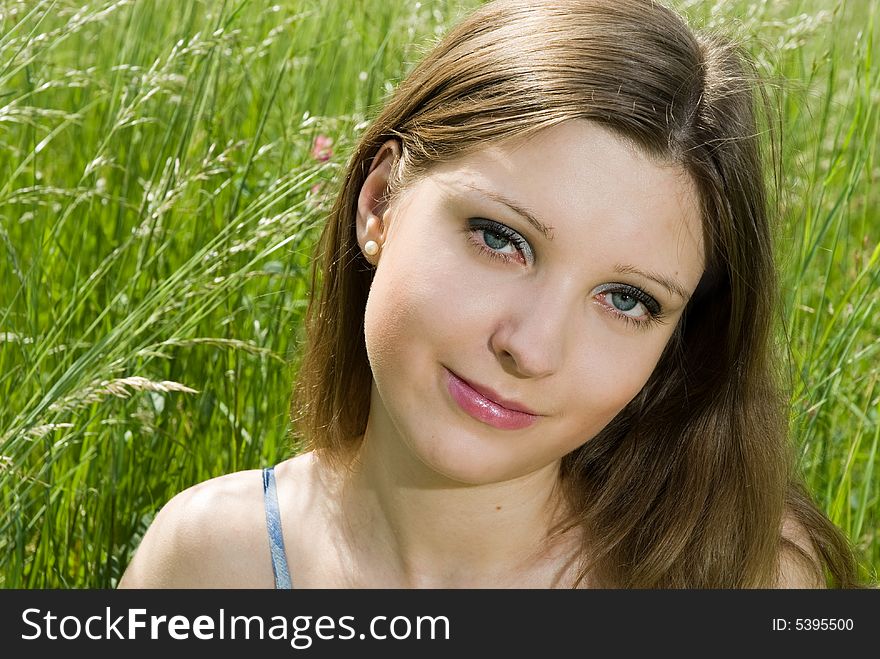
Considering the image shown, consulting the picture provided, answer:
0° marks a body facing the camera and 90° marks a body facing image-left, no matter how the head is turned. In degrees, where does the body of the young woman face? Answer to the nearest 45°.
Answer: approximately 0°
